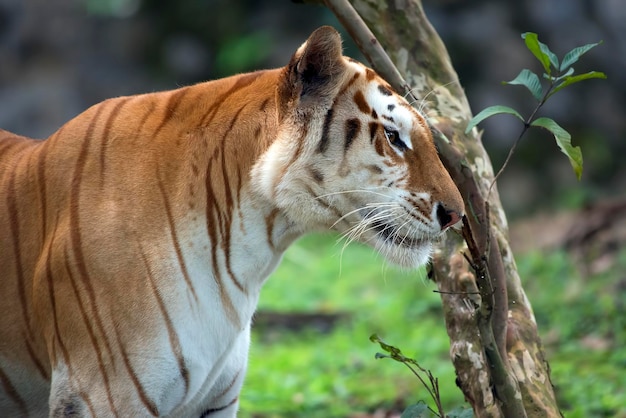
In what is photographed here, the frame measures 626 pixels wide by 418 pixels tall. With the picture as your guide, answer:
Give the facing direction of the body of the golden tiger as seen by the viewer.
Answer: to the viewer's right
